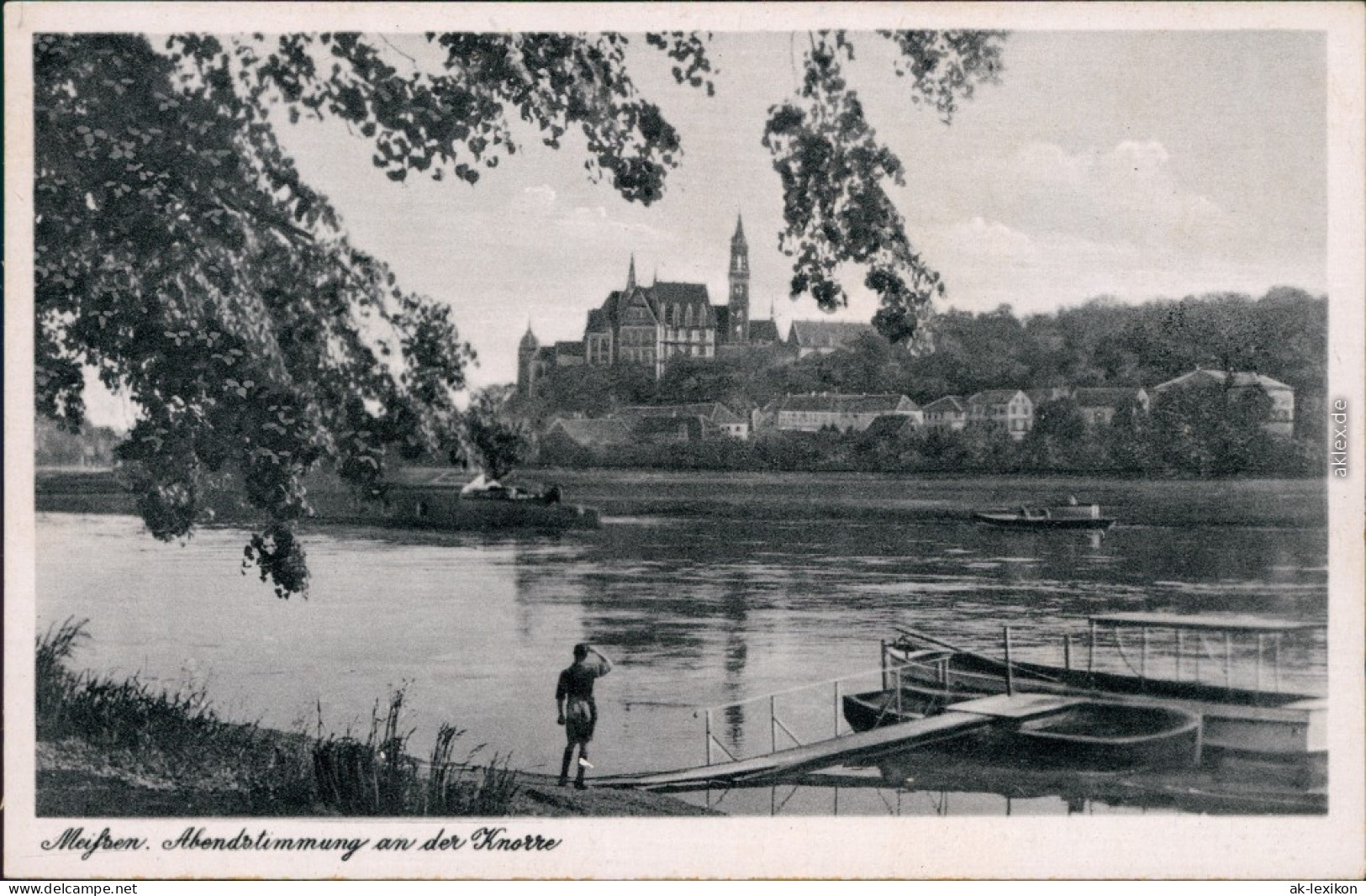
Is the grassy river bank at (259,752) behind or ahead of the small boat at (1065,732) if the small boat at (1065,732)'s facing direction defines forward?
ahead

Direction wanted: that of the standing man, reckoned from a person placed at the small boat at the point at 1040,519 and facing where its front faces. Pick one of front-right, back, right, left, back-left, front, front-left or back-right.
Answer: front-left

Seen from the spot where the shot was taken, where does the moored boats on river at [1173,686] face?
facing to the left of the viewer

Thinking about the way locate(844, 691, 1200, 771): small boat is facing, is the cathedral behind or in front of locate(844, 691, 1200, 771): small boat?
in front

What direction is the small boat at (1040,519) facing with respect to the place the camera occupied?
facing to the left of the viewer

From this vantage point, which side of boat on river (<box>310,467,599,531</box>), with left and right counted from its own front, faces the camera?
left

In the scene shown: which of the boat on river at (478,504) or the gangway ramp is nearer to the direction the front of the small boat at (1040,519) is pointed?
the boat on river

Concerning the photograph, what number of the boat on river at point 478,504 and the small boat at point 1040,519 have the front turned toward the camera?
0

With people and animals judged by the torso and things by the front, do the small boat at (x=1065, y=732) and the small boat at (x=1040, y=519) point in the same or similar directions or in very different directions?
same or similar directions

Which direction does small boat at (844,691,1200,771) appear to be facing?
to the viewer's left
